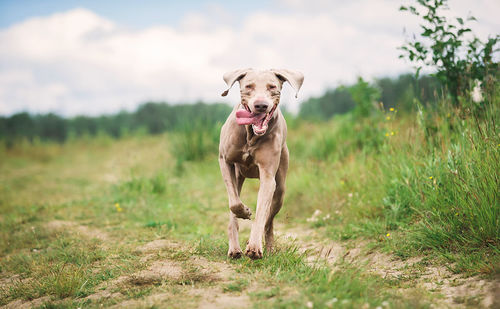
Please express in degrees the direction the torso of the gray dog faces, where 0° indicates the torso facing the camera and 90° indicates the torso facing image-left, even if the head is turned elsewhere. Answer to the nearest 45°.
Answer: approximately 0°

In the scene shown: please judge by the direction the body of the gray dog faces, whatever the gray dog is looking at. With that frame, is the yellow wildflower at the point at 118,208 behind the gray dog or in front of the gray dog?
behind
